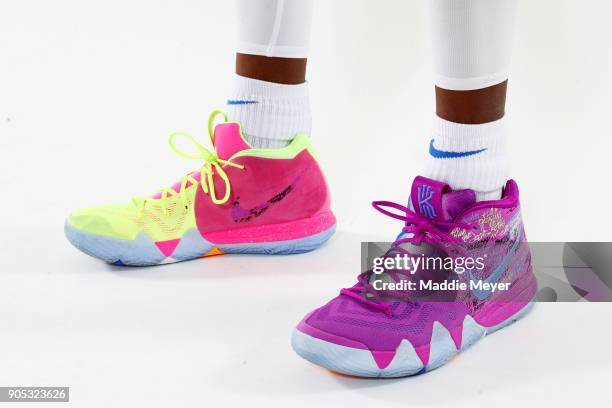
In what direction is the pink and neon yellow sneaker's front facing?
to the viewer's left

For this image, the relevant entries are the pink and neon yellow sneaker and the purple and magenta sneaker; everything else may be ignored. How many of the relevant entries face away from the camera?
0

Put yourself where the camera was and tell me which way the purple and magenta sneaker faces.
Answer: facing the viewer and to the left of the viewer
